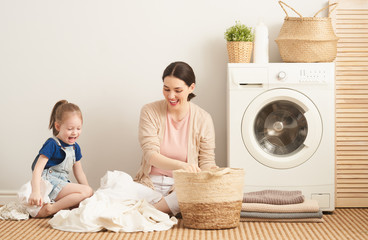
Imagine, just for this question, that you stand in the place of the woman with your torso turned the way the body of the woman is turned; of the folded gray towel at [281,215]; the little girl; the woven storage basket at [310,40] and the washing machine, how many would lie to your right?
1

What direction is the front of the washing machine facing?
toward the camera

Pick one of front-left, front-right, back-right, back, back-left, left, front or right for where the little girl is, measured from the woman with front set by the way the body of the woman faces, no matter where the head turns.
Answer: right

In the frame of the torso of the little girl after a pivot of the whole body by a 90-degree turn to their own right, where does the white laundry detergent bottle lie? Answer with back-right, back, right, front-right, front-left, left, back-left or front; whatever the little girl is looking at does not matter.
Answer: back-left

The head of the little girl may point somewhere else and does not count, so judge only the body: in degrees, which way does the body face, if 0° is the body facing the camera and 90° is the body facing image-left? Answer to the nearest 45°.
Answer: approximately 315°

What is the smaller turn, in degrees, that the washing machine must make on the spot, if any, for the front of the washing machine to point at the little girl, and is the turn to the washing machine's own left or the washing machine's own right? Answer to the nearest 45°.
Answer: approximately 90° to the washing machine's own right

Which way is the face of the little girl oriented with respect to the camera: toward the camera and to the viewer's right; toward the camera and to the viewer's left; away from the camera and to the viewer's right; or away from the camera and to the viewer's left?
toward the camera and to the viewer's right

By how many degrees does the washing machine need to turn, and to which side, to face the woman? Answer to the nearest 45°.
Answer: approximately 90° to its right

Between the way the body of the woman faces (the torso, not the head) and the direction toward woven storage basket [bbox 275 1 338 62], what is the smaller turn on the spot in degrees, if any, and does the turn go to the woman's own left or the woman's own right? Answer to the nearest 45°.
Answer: approximately 90° to the woman's own left

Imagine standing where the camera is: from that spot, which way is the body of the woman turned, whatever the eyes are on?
toward the camera

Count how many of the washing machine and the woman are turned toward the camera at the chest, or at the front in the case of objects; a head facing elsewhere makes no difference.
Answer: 2

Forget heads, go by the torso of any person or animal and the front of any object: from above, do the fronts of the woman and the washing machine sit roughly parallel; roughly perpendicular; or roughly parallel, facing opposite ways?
roughly parallel

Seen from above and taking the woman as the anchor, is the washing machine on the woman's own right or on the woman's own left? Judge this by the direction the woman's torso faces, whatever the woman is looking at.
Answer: on the woman's own left
